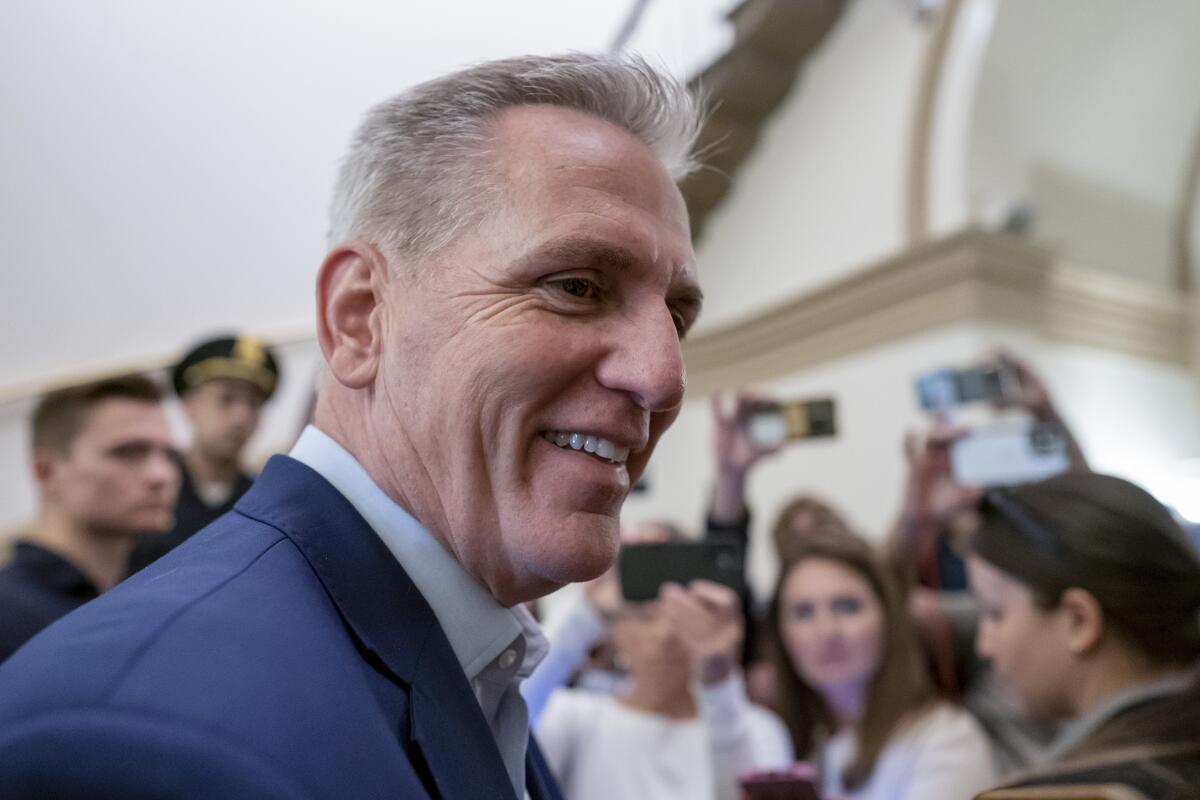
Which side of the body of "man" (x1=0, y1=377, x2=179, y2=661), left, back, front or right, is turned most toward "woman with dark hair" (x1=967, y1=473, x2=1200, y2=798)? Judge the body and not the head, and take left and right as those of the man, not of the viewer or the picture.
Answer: front

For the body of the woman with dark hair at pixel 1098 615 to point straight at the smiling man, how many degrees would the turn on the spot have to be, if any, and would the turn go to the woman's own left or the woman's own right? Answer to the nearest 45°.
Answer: approximately 45° to the woman's own left

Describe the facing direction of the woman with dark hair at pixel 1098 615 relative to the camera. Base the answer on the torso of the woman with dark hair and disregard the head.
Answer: to the viewer's left

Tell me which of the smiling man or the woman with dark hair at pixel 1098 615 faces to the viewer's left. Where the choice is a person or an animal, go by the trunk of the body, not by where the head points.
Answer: the woman with dark hair

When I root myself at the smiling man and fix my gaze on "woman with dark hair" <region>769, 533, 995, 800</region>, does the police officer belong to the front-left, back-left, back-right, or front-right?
front-left

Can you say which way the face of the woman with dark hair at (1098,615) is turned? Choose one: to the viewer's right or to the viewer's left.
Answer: to the viewer's left

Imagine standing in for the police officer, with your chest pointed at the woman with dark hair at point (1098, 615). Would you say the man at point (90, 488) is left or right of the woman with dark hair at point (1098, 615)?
right

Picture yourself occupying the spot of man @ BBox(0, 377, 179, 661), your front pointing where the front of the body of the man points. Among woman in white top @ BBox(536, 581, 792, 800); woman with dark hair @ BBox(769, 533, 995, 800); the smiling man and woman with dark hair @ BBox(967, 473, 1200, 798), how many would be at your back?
0

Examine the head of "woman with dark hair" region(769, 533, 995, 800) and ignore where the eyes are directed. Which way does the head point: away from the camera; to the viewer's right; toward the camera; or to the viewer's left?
toward the camera

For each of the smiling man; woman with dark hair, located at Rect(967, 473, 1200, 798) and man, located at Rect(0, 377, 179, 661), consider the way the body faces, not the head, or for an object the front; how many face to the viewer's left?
1

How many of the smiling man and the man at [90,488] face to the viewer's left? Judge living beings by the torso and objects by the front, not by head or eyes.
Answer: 0

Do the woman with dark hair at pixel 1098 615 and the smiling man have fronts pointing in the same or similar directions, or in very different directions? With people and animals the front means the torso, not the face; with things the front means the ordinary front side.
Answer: very different directions

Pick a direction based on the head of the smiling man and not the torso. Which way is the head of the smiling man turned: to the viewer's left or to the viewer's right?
to the viewer's right

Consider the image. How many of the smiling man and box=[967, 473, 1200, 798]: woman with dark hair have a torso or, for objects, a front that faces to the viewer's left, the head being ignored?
1

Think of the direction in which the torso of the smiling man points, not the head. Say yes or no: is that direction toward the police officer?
no

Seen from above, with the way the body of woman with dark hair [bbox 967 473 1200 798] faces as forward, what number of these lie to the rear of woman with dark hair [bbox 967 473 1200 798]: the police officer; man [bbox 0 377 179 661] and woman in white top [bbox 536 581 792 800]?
0
